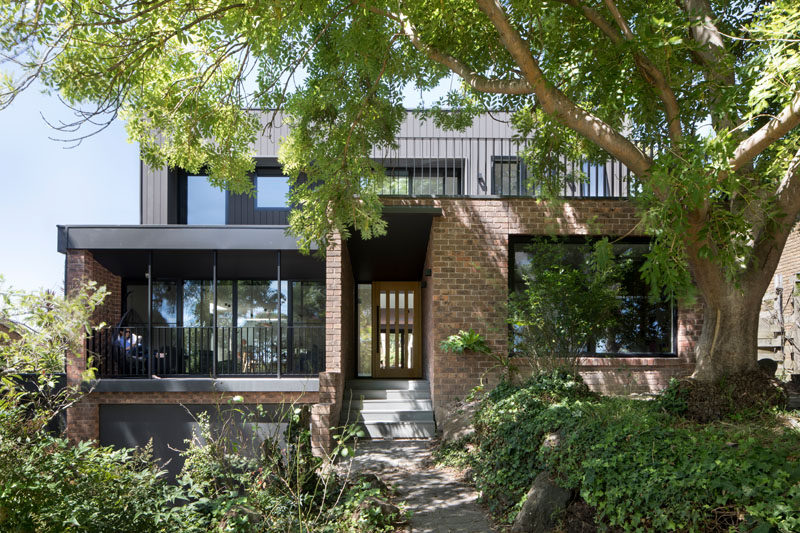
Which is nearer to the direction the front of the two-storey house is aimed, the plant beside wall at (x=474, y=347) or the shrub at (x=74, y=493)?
the shrub

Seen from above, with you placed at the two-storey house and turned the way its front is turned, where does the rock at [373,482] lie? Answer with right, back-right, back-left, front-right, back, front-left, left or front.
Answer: front

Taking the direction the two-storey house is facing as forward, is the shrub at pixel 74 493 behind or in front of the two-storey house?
in front

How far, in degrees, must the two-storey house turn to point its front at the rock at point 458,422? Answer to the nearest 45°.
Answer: approximately 45° to its left

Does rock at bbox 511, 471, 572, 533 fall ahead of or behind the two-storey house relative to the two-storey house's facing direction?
ahead

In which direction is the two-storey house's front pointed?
toward the camera

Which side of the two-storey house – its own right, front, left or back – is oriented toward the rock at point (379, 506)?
front
